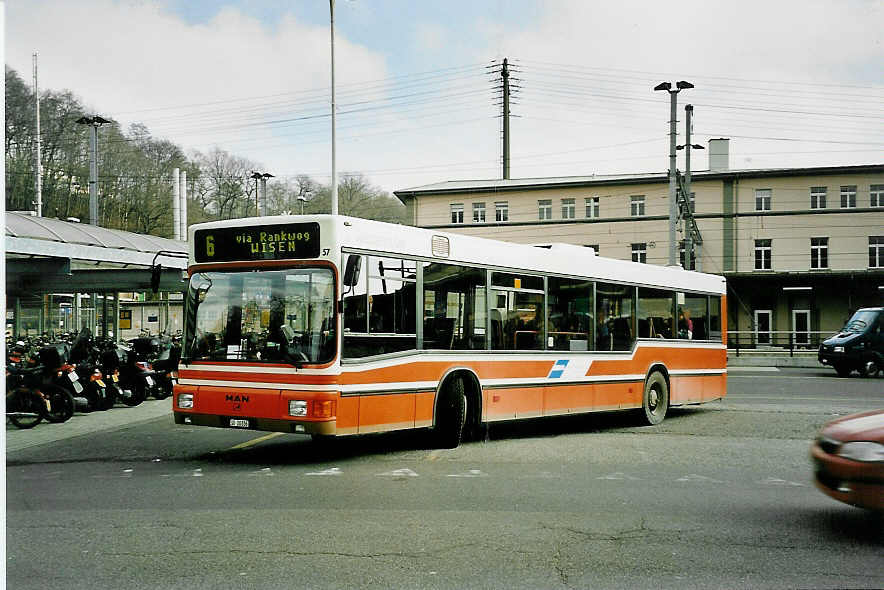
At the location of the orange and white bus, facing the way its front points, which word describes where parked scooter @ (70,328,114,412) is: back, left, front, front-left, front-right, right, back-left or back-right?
right

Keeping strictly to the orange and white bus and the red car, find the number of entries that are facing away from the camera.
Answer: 0

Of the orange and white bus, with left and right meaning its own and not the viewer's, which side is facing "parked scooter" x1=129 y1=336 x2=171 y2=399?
right

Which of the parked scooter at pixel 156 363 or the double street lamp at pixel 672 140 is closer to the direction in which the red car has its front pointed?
the parked scooter

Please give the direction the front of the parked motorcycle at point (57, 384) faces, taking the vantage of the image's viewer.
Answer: facing away from the viewer and to the left of the viewer

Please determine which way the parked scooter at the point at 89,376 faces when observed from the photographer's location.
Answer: facing away from the viewer and to the left of the viewer

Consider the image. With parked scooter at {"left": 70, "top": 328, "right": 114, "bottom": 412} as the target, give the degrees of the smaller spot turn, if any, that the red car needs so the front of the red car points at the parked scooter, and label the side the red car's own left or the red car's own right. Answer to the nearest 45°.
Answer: approximately 90° to the red car's own right

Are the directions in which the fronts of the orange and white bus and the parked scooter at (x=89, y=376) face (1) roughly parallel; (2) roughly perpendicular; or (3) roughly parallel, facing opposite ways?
roughly perpendicular
